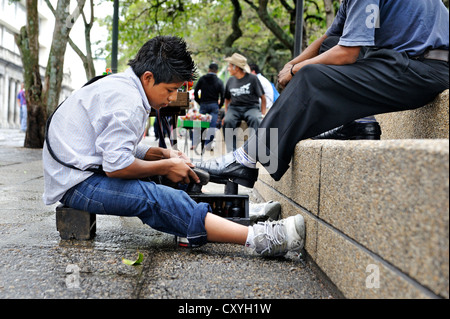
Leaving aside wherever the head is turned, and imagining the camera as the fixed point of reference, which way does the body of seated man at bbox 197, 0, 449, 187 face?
to the viewer's left

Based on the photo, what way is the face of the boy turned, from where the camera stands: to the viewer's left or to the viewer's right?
to the viewer's right

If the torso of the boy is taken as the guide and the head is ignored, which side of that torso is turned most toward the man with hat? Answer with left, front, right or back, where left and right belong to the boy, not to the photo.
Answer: left

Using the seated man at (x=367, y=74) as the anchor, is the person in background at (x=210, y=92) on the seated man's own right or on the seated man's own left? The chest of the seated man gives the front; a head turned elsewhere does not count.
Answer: on the seated man's own right

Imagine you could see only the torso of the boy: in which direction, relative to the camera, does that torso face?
to the viewer's right

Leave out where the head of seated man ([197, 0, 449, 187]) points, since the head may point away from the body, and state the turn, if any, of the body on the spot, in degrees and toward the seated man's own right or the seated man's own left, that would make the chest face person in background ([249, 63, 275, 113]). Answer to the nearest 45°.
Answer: approximately 90° to the seated man's own right
